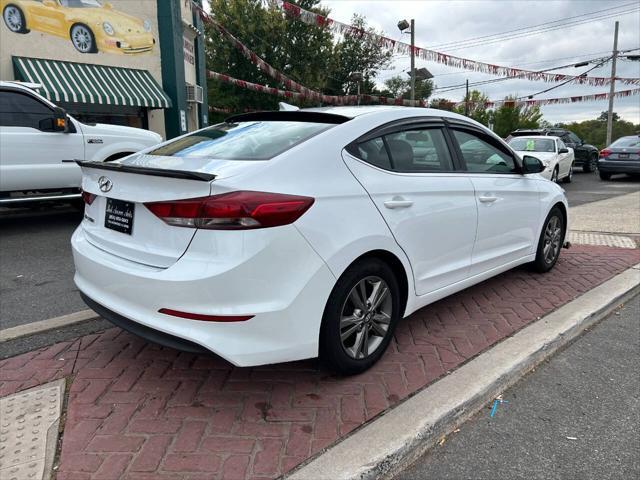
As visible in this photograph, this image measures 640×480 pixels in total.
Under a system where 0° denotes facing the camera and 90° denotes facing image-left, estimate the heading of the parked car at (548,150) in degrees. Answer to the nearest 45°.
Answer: approximately 45°

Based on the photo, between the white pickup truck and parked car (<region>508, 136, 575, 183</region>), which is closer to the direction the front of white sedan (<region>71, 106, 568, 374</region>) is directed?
the parked car

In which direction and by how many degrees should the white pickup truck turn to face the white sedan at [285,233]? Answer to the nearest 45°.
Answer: approximately 90° to its right

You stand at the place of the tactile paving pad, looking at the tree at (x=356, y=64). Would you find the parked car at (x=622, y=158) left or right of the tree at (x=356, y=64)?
right

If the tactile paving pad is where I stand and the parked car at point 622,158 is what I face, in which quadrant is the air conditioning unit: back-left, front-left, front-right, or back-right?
front-left

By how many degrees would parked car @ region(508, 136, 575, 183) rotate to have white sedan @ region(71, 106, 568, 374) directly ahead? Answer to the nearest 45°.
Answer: approximately 45° to its left

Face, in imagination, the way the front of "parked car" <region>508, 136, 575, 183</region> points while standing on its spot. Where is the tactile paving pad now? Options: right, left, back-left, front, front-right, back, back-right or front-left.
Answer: front-left

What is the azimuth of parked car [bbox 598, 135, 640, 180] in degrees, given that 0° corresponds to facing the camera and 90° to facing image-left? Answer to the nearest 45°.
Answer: approximately 225°

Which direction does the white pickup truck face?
to the viewer's right

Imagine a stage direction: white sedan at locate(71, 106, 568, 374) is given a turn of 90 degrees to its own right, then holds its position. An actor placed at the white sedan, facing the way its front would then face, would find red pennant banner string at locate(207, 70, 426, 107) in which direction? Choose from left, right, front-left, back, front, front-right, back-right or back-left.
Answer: back-left

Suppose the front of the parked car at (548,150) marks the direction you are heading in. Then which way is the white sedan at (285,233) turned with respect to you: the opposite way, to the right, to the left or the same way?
the opposite way

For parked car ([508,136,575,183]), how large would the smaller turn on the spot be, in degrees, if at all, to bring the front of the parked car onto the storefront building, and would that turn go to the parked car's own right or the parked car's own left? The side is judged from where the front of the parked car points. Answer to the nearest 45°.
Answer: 0° — it already faces it

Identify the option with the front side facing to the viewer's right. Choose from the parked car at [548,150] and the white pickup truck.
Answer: the white pickup truck

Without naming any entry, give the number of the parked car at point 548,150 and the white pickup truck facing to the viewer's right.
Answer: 1

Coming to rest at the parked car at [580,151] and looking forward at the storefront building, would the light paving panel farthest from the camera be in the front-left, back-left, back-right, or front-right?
front-left
